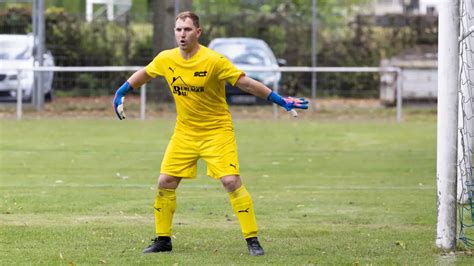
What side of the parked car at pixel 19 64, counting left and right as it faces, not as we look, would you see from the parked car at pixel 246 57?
left

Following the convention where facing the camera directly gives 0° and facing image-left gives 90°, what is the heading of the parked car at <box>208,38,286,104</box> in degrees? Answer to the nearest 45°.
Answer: approximately 0°

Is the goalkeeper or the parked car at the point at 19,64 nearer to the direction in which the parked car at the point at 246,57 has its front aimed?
the goalkeeper

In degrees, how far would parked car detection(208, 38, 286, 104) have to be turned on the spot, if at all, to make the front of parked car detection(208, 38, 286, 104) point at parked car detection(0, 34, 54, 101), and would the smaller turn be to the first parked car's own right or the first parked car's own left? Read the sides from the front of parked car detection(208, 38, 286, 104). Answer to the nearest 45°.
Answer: approximately 90° to the first parked car's own right

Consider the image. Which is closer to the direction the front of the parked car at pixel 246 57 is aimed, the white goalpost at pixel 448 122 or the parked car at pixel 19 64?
the white goalpost

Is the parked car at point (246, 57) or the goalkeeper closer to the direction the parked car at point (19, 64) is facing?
the goalkeeper

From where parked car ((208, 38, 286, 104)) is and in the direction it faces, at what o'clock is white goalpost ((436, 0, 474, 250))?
The white goalpost is roughly at 12 o'clock from the parked car.

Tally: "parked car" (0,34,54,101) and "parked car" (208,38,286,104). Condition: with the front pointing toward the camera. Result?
2

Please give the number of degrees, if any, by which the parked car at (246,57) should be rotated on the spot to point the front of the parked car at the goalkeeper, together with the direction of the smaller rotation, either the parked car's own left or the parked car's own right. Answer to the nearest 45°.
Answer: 0° — it already faces them
